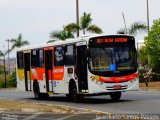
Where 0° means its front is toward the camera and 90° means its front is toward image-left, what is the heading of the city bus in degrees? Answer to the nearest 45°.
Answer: approximately 315°
